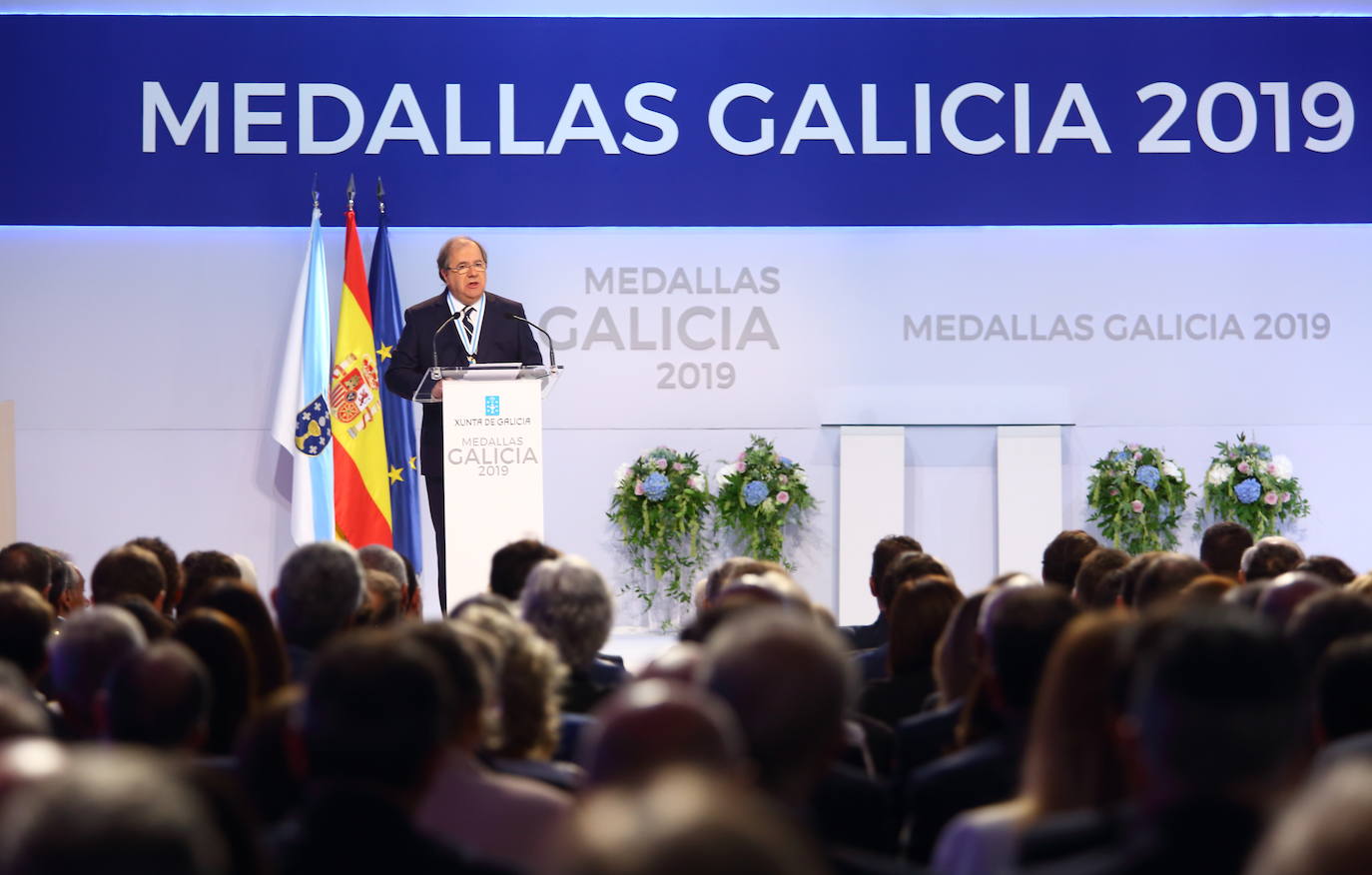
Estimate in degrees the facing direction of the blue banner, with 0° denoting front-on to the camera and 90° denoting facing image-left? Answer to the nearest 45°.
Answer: approximately 0°

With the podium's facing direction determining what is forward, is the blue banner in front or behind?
behind

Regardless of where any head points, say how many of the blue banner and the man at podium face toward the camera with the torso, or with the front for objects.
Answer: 2

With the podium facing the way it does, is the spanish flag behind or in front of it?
behind

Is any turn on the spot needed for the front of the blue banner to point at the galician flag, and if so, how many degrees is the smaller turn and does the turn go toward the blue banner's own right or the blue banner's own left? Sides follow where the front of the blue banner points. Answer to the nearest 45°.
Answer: approximately 90° to the blue banner's own right

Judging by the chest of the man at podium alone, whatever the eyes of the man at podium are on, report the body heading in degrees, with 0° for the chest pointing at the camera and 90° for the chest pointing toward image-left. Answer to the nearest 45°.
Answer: approximately 0°

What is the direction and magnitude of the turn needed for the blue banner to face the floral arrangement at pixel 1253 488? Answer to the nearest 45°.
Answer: approximately 90° to its left

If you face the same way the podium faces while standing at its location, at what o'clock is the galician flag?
The galician flag is roughly at 5 o'clock from the podium.

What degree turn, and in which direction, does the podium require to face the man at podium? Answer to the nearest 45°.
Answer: approximately 180°
